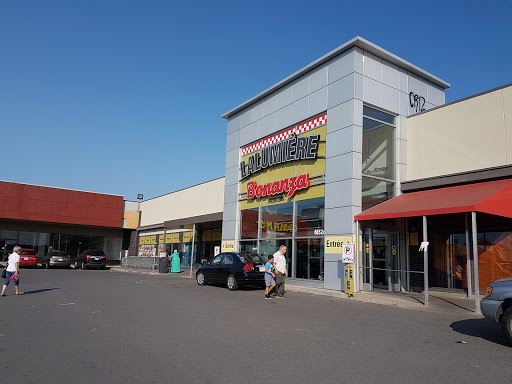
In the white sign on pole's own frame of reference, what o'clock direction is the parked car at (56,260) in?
The parked car is roughly at 4 o'clock from the white sign on pole.

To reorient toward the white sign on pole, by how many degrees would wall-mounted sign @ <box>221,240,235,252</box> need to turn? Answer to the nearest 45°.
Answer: approximately 45° to its left

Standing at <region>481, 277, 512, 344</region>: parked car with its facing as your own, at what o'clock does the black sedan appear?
The black sedan is roughly at 1 o'clock from the parked car.

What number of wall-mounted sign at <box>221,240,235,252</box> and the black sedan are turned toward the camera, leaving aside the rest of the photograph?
1

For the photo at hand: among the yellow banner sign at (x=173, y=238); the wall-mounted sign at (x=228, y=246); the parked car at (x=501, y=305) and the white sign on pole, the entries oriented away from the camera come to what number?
0

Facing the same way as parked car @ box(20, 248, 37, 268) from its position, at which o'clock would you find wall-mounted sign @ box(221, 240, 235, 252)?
The wall-mounted sign is roughly at 5 o'clock from the parked car.

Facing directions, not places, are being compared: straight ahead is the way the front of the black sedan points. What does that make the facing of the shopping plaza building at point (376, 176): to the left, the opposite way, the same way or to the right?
to the left

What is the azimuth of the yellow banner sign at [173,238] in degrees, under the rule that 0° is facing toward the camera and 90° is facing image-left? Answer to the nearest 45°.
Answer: approximately 0°

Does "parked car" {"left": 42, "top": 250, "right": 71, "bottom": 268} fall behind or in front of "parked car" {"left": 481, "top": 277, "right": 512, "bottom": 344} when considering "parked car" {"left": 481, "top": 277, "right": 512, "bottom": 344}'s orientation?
in front

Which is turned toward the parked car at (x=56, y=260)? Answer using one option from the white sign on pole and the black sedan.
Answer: the black sedan

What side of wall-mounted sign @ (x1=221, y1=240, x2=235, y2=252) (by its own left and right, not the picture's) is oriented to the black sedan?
front

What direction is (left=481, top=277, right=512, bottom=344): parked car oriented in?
to the viewer's left

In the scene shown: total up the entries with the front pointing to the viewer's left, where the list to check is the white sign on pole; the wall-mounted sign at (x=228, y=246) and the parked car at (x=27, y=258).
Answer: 0
